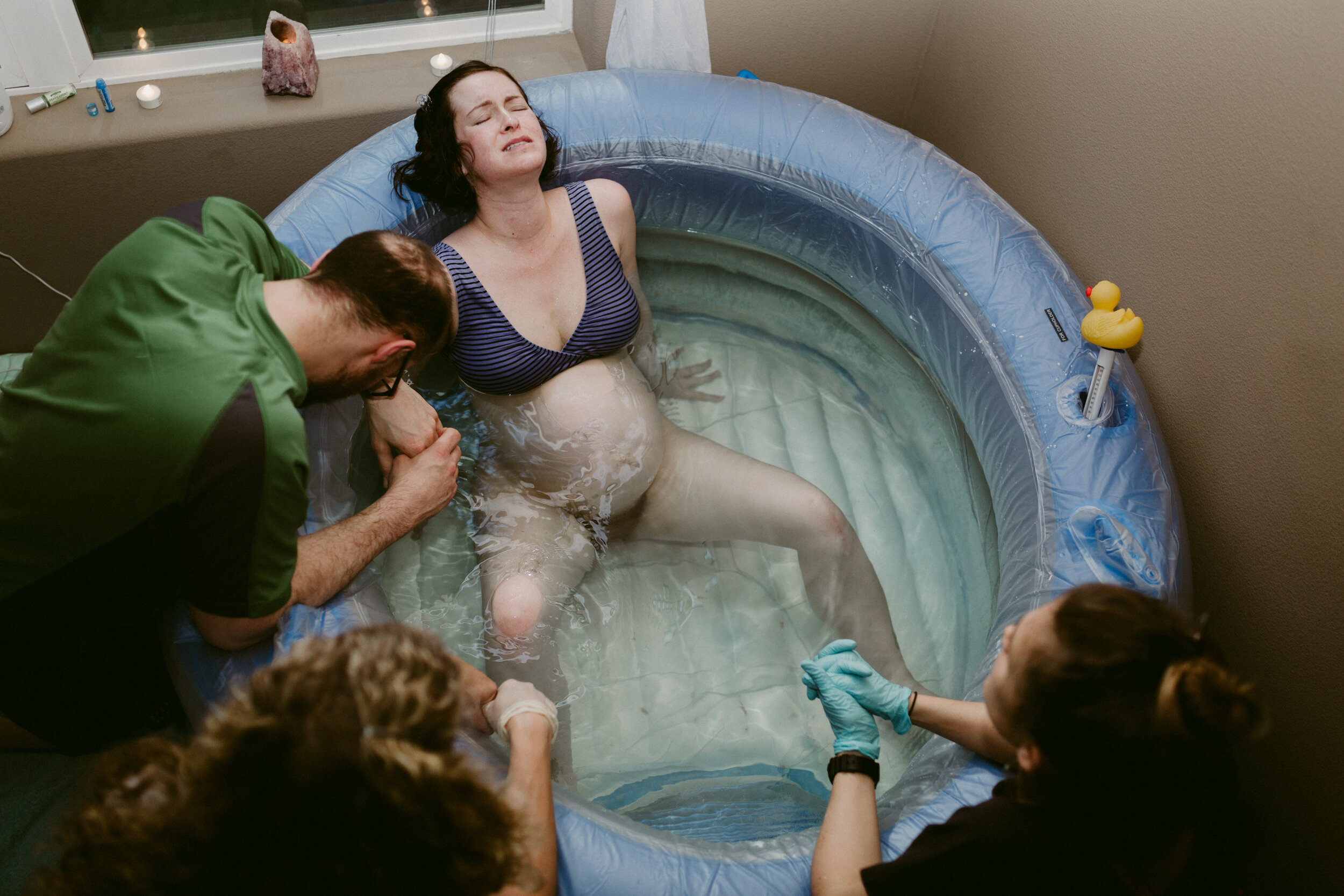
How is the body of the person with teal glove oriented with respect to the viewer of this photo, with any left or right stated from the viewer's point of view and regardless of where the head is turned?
facing away from the viewer and to the left of the viewer

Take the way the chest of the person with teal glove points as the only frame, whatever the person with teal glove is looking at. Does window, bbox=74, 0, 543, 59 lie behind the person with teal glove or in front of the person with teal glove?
in front

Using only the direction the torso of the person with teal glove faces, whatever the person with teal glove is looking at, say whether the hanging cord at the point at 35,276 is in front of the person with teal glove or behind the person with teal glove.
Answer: in front

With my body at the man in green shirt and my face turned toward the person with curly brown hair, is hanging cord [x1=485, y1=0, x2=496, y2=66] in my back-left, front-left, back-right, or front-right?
back-left

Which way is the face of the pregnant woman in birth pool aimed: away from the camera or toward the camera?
toward the camera

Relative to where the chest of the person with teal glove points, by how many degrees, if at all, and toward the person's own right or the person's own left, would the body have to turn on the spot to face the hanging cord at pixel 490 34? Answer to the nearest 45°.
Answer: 0° — they already face it

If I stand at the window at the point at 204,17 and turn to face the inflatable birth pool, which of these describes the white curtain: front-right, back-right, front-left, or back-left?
front-left

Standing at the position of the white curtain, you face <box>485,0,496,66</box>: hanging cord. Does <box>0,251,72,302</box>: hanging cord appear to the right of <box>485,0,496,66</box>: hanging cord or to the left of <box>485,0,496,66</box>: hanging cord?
left

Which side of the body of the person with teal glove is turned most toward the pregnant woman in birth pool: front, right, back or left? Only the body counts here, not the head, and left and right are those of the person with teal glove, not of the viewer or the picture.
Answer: front

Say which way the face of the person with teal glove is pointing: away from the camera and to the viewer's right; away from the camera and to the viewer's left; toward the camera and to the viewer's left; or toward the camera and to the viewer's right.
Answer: away from the camera and to the viewer's left
